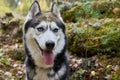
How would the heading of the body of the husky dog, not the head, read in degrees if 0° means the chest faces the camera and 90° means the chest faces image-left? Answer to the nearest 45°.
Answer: approximately 0°
